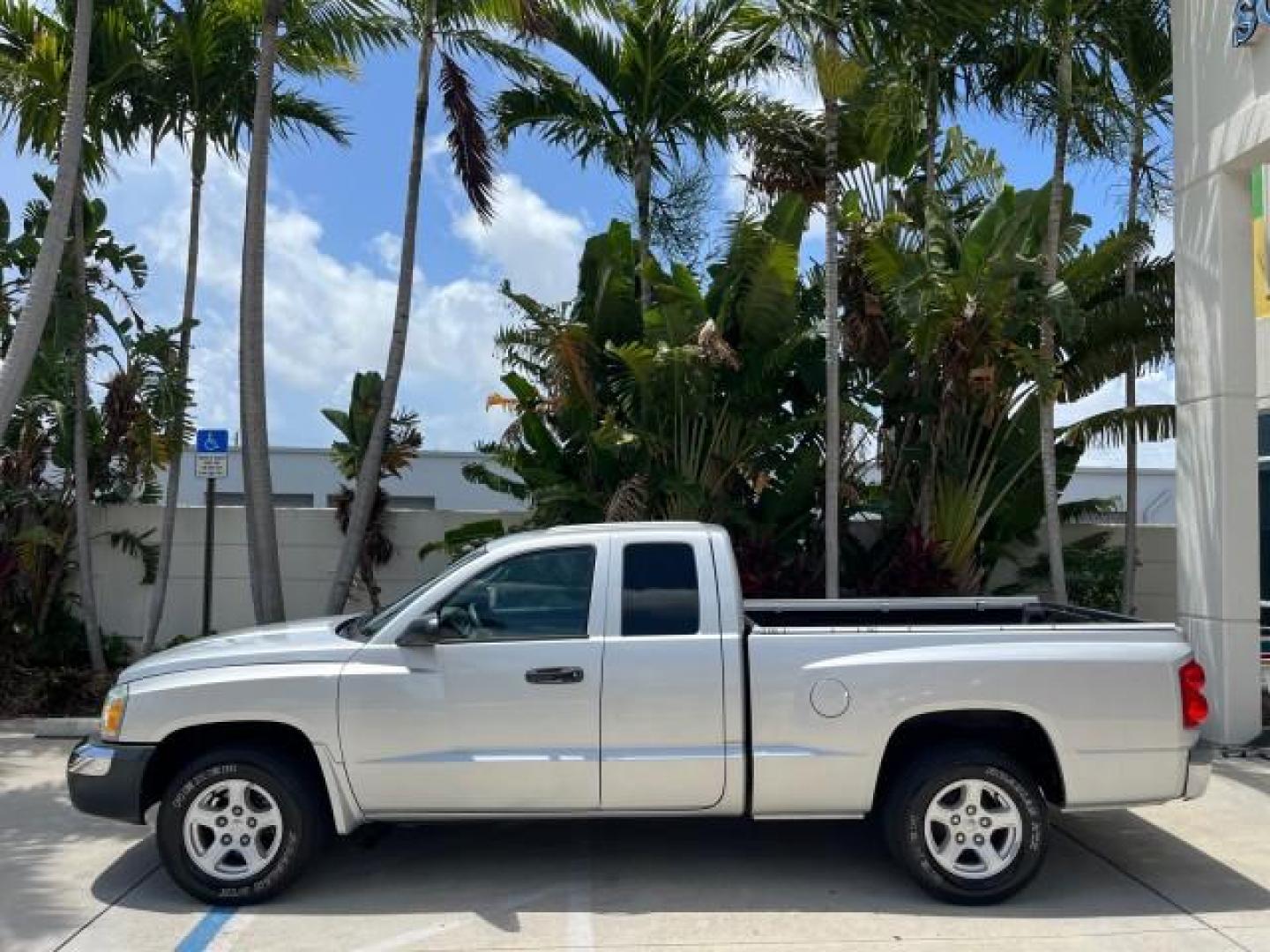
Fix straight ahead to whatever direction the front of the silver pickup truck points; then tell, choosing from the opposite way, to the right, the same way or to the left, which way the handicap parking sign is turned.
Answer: to the left

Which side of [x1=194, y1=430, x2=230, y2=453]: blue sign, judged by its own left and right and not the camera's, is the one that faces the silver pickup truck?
front

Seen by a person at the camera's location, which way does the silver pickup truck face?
facing to the left of the viewer

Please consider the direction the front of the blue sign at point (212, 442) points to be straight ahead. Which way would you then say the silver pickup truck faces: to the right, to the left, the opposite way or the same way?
to the right

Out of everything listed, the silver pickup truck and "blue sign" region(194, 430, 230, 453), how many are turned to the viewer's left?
1

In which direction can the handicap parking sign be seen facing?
toward the camera
